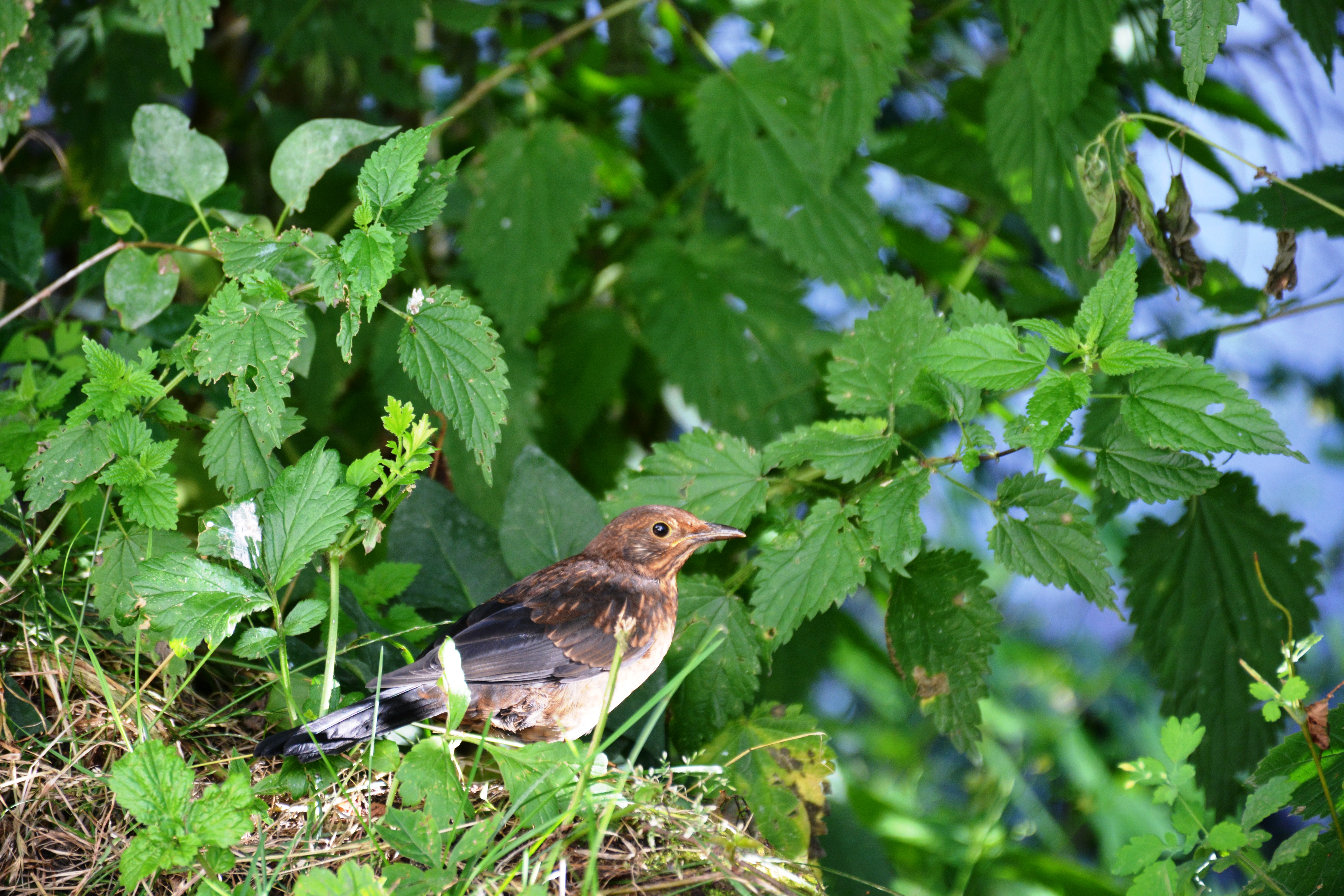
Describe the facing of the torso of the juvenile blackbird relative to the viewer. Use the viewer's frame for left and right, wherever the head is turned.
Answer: facing to the right of the viewer

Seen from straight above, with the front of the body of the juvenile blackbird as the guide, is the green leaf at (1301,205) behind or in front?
in front

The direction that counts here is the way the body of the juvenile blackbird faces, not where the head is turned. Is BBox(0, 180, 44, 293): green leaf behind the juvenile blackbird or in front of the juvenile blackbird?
behind
